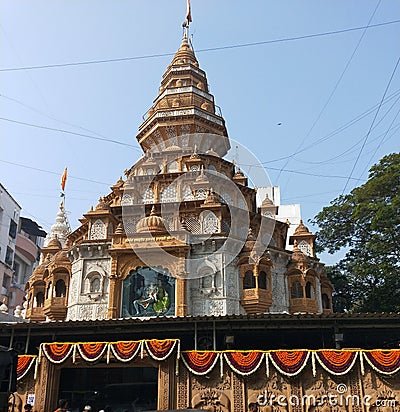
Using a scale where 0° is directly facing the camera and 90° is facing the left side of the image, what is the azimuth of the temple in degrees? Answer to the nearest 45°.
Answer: approximately 0°

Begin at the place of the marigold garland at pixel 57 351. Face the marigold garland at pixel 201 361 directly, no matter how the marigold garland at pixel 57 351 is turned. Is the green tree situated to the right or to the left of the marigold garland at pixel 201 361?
left

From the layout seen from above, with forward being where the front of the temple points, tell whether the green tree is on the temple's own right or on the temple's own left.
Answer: on the temple's own left
